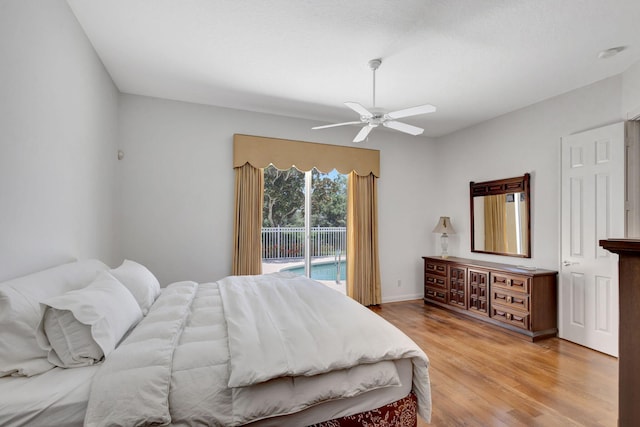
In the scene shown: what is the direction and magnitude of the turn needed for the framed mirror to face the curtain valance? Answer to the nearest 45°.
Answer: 0° — it already faces it

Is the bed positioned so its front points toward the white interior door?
yes

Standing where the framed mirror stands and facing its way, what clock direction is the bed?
The bed is roughly at 11 o'clock from the framed mirror.

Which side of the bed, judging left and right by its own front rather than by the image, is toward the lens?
right

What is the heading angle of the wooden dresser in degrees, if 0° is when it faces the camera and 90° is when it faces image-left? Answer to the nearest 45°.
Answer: approximately 45°

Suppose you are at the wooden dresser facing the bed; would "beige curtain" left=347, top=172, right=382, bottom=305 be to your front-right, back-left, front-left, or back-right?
front-right

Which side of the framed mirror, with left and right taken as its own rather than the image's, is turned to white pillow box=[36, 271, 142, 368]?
front

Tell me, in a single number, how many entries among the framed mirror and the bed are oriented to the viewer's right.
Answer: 1

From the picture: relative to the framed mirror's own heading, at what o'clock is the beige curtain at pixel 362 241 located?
The beige curtain is roughly at 1 o'clock from the framed mirror.

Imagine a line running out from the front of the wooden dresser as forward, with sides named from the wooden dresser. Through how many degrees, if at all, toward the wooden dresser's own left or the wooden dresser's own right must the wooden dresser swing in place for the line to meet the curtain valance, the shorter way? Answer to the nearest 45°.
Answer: approximately 45° to the wooden dresser's own right

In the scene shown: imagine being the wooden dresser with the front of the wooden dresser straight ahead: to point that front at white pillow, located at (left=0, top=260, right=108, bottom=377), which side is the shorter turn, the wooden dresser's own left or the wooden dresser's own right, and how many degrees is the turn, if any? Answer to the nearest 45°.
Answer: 0° — it already faces it

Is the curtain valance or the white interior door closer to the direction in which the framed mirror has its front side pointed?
the curtain valance

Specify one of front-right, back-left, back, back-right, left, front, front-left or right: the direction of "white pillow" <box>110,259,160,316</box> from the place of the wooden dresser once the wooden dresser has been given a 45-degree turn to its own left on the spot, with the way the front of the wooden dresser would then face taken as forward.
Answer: front-right

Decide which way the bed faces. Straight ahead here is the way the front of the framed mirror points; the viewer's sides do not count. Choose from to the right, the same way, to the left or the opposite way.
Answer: the opposite way

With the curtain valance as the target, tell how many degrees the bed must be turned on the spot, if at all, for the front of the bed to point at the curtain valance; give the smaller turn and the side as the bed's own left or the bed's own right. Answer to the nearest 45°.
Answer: approximately 45° to the bed's own left

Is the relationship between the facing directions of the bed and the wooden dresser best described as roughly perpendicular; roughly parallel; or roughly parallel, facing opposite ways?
roughly parallel, facing opposite ways
